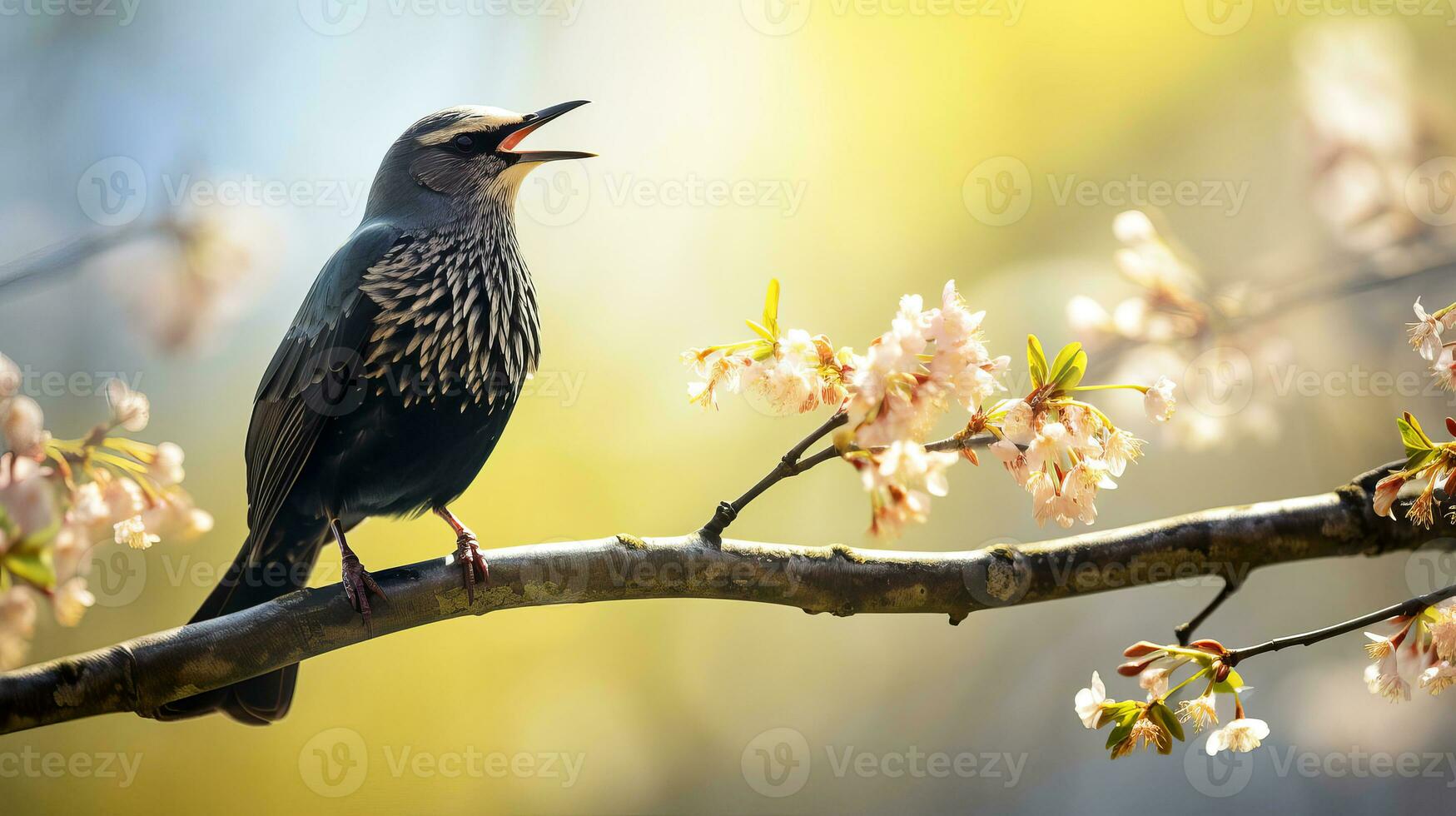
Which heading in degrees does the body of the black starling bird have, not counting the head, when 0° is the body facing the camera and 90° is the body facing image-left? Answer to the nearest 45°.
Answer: approximately 315°
